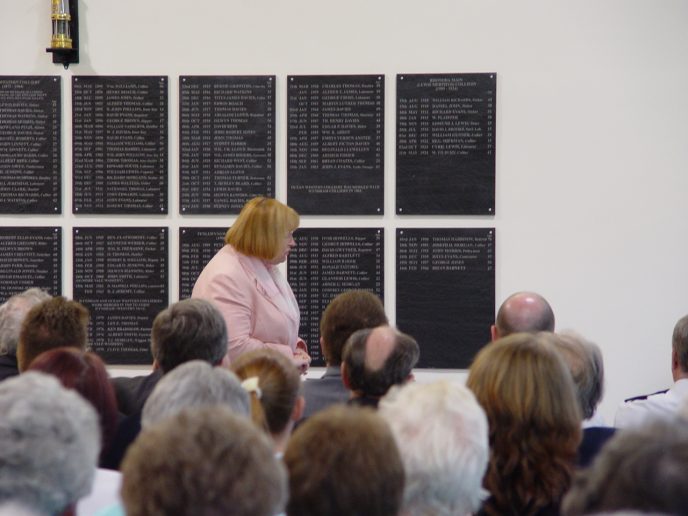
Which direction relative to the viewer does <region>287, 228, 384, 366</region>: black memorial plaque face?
toward the camera

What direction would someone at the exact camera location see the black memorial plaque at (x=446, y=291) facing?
facing the viewer

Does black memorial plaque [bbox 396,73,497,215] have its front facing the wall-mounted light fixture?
no

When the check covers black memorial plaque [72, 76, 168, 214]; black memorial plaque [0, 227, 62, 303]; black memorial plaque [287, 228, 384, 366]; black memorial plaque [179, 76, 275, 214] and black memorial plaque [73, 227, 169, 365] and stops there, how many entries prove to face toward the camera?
5

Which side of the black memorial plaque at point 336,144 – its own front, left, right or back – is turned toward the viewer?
front

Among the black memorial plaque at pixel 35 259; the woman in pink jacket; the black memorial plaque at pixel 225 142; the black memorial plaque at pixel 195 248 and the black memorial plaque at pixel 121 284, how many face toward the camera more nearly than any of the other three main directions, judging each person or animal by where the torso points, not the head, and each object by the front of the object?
4

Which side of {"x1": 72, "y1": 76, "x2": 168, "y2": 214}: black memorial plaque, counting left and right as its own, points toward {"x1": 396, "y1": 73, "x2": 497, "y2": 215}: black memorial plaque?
left

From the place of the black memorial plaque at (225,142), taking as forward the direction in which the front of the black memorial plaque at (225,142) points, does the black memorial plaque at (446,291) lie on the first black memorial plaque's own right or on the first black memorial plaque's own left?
on the first black memorial plaque's own left

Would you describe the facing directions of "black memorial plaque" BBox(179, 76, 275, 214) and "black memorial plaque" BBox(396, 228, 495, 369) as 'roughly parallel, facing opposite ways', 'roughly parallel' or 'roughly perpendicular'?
roughly parallel

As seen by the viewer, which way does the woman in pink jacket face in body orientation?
to the viewer's right

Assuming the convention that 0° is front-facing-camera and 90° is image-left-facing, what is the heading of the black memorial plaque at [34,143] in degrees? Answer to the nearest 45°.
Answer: approximately 0°

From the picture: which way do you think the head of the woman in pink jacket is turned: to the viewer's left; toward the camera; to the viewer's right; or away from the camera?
to the viewer's right

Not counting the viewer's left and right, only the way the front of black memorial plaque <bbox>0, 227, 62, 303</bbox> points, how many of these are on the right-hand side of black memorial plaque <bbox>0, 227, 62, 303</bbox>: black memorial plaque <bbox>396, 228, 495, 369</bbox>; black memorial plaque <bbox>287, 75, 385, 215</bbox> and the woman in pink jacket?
0

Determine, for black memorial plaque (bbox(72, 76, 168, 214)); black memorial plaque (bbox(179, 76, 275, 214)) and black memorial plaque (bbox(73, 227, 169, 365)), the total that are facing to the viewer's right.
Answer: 0

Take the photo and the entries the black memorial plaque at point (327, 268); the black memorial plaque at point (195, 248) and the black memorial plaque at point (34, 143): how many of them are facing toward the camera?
3

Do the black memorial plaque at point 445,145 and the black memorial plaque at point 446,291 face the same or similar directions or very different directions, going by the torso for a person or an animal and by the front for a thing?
same or similar directions

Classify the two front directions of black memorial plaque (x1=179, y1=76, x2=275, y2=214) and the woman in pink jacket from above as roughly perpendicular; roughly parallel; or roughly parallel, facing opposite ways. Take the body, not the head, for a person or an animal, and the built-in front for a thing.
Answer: roughly perpendicular

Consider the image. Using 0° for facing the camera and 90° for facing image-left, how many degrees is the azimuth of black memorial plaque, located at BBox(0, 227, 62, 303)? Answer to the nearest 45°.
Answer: approximately 0°
